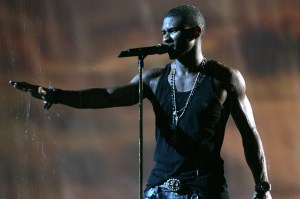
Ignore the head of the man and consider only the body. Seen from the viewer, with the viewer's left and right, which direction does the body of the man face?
facing the viewer and to the left of the viewer
